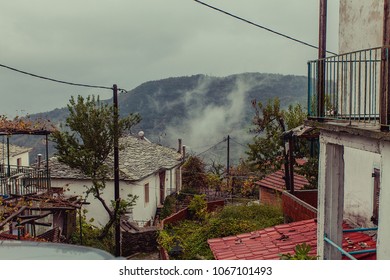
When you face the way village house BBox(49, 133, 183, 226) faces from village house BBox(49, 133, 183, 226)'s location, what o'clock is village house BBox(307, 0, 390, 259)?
village house BBox(307, 0, 390, 259) is roughly at 1 o'clock from village house BBox(49, 133, 183, 226).

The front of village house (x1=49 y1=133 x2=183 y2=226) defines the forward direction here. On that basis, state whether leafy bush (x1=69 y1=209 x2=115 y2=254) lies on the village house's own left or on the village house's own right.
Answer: on the village house's own right

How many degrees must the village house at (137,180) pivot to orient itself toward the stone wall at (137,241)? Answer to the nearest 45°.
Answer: approximately 45° to its right

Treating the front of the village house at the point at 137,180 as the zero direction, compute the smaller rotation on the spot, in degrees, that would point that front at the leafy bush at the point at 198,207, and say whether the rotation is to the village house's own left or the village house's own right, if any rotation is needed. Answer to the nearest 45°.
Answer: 0° — it already faces it

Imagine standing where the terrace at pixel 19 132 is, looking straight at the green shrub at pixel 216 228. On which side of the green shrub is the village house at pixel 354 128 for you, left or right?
right

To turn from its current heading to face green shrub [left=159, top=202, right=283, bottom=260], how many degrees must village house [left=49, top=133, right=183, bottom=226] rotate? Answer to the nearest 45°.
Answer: approximately 45° to its right

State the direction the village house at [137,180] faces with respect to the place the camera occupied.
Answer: facing the viewer and to the right of the viewer
